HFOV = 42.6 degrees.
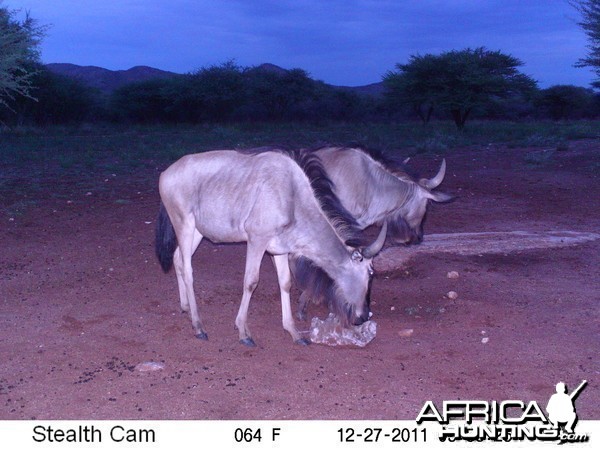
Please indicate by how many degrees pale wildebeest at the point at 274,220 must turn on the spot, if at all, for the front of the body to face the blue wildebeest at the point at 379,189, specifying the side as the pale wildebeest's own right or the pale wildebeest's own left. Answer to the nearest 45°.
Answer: approximately 45° to the pale wildebeest's own left

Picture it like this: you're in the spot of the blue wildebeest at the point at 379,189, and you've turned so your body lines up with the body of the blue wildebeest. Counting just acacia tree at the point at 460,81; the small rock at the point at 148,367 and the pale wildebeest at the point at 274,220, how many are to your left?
1

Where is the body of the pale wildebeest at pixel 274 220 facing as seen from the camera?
to the viewer's right

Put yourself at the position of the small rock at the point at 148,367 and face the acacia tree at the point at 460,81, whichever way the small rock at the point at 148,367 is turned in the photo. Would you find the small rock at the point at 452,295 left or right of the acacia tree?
right

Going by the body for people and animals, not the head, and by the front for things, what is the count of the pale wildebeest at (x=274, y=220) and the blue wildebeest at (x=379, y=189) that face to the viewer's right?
2

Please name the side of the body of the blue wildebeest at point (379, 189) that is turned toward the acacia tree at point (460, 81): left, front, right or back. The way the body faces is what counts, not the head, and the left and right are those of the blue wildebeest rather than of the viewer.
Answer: left

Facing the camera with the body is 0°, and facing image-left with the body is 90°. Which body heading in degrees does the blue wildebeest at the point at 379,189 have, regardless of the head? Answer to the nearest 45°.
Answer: approximately 270°

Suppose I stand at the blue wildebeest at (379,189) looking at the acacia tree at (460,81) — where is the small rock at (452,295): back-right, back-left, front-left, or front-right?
back-right

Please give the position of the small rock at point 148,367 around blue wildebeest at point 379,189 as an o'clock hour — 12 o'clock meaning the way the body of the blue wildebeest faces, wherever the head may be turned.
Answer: The small rock is roughly at 4 o'clock from the blue wildebeest.

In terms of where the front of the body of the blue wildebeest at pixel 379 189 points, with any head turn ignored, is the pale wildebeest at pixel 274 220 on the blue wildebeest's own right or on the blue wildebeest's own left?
on the blue wildebeest's own right

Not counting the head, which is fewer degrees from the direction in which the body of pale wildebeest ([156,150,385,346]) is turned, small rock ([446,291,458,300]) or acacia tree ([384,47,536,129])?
the small rock

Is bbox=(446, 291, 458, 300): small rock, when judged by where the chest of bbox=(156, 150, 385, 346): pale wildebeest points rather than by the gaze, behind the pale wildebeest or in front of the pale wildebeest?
in front
